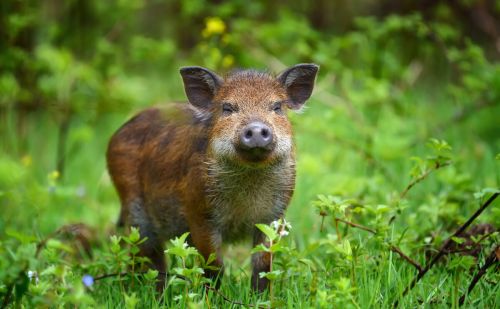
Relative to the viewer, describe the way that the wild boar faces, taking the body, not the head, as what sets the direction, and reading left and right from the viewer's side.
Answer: facing the viewer and to the right of the viewer

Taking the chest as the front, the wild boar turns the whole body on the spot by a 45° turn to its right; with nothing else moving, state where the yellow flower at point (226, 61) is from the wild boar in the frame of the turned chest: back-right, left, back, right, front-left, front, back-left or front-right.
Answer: back
